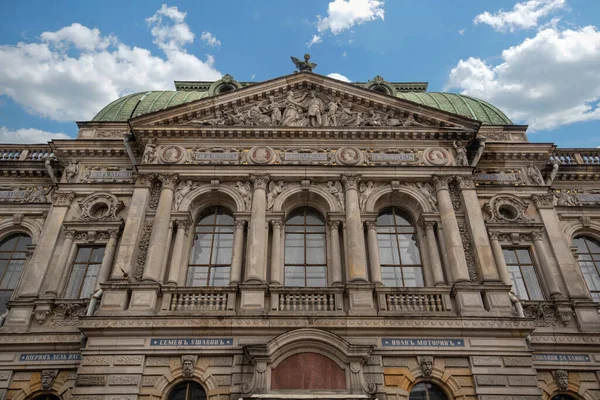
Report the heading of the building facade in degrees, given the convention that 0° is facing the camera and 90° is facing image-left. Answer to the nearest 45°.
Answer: approximately 0°
